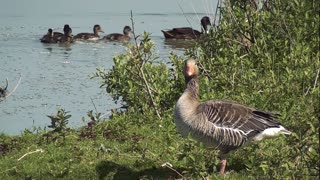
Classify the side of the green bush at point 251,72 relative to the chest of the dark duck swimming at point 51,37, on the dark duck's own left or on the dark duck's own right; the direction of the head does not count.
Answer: on the dark duck's own right

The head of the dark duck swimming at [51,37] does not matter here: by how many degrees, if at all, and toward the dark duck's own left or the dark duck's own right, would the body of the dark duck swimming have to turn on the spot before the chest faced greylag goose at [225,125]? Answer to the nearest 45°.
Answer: approximately 90° to the dark duck's own right

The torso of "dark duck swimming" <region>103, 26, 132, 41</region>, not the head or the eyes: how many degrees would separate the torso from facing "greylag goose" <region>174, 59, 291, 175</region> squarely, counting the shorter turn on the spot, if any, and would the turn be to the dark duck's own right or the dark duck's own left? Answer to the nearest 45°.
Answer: approximately 90° to the dark duck's own right

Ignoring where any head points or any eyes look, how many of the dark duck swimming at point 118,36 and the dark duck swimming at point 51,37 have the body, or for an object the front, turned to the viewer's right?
2

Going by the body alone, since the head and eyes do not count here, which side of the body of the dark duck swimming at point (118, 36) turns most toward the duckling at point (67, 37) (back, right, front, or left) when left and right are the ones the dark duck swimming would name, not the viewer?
back

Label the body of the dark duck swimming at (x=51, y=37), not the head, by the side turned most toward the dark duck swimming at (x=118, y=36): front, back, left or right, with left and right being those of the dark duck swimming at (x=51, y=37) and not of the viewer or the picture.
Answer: front

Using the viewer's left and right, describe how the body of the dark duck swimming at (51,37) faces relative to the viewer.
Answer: facing to the right of the viewer

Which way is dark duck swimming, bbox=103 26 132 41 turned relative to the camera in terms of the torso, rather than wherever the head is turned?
to the viewer's right
